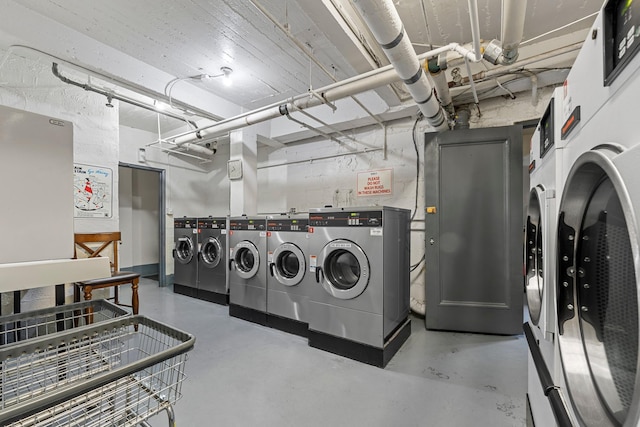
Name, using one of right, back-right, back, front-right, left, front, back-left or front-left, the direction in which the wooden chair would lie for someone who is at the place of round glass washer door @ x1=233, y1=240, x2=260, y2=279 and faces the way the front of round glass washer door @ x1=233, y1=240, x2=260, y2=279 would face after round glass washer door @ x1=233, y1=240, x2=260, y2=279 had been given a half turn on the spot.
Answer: back-left

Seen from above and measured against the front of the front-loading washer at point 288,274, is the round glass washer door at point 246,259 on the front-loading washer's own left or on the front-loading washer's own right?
on the front-loading washer's own right

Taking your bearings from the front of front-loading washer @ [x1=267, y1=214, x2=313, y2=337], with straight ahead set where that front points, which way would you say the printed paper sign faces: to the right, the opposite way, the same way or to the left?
to the left

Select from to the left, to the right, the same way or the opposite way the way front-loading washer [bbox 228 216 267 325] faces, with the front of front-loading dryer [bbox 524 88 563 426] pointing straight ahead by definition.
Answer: to the left

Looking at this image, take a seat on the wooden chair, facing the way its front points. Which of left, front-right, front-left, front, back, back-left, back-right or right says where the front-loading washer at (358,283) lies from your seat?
front

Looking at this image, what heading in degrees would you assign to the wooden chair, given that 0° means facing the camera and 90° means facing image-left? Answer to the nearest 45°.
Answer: approximately 315°

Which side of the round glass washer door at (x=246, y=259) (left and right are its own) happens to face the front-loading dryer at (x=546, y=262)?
left

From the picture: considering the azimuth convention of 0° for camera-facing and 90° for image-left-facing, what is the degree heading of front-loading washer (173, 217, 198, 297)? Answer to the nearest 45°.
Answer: approximately 45°

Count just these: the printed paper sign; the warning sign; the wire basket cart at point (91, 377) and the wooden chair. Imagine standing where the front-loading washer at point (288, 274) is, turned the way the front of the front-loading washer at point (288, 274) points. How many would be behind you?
1

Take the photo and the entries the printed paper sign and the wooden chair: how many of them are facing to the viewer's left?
0

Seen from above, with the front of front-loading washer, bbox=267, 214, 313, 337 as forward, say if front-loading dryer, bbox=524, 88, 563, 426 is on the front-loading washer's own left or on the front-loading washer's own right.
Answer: on the front-loading washer's own left

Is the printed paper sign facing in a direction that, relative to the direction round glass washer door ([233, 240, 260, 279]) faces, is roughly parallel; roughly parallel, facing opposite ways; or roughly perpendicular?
roughly perpendicular

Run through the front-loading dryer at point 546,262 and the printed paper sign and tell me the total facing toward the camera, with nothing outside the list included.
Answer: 1

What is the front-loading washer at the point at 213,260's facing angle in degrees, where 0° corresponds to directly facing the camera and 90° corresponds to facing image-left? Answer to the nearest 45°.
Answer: approximately 45°
